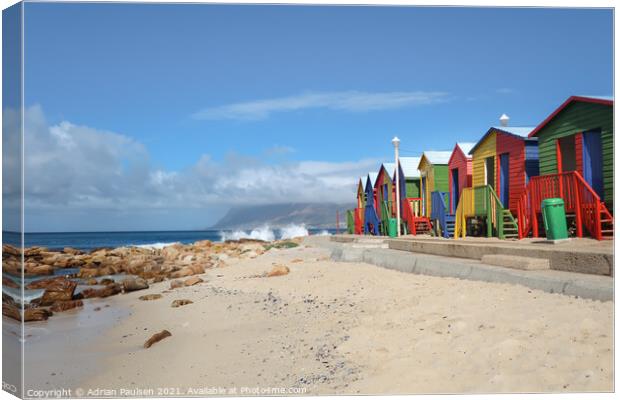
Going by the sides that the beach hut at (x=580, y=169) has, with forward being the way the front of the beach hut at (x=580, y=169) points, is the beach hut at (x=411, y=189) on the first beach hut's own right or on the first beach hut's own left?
on the first beach hut's own right

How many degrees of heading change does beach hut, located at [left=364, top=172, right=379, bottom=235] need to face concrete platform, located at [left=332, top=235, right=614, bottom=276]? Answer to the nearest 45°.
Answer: approximately 45° to its left

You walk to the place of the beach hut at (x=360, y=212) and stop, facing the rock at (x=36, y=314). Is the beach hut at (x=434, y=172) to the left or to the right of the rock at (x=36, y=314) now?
left

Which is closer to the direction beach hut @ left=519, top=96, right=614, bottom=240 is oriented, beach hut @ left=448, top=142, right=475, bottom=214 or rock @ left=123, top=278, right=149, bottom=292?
the rock

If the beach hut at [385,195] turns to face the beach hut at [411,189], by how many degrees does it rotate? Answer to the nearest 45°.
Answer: approximately 90° to its left

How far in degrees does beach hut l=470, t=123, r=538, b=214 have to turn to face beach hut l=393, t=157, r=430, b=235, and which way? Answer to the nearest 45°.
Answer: approximately 90° to its right
